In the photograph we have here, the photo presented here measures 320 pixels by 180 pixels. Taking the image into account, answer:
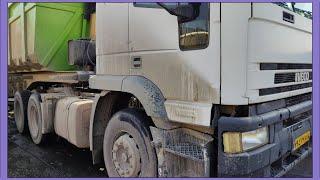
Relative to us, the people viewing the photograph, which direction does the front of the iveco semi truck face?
facing the viewer and to the right of the viewer
